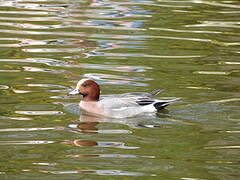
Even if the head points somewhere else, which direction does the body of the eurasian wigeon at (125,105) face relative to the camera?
to the viewer's left
